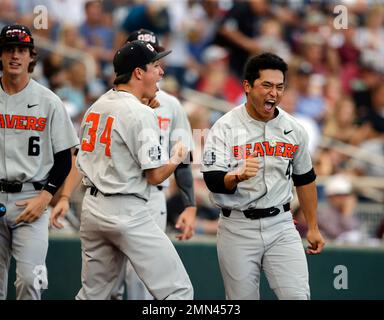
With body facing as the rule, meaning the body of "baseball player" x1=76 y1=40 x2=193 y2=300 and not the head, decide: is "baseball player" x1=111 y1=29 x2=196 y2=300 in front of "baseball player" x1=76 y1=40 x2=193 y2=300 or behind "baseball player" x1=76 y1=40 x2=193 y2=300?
in front

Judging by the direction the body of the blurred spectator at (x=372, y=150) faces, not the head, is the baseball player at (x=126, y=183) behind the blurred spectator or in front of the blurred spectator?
in front

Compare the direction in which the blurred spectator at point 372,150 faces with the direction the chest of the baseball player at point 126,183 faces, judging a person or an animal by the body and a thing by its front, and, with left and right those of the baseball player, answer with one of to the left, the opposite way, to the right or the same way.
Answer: the opposite way

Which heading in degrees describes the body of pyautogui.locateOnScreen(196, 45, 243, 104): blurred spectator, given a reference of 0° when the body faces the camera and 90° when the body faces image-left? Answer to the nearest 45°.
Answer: approximately 0°

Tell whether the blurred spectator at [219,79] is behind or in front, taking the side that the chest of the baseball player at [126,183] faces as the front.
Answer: in front

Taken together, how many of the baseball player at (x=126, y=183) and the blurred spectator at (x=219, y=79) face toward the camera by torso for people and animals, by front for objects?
1

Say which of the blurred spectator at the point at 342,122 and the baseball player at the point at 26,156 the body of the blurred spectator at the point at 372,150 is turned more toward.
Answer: the baseball player

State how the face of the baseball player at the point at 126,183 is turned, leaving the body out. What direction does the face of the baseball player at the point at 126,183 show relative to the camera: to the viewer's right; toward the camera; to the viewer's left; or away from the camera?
to the viewer's right

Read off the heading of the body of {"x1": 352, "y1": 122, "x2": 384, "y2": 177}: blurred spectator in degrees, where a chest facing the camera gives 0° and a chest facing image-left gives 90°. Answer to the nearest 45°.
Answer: approximately 45°
